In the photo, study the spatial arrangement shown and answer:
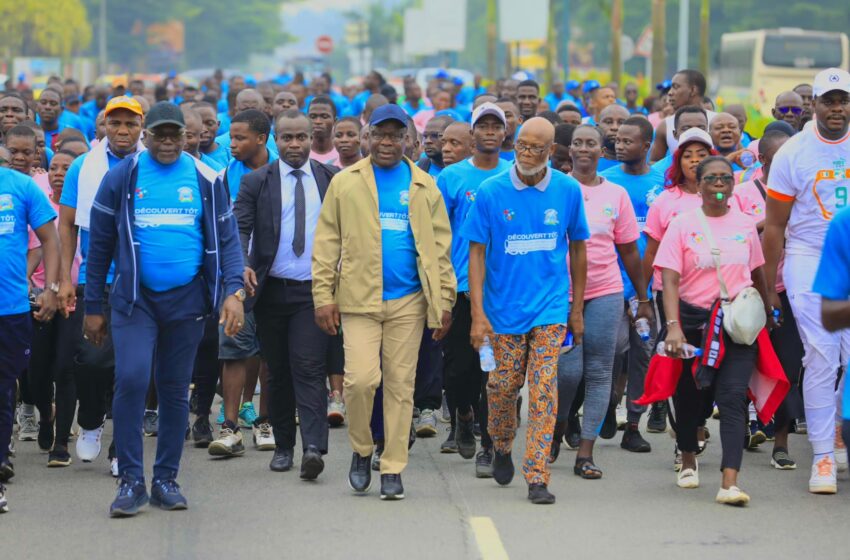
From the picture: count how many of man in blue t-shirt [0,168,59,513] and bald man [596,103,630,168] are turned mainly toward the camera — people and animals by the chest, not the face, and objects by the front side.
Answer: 2

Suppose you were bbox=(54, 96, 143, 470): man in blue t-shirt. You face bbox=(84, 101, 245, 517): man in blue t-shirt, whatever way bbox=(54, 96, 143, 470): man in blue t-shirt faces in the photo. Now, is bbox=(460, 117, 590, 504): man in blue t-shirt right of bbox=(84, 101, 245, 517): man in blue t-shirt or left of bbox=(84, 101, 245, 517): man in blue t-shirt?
left

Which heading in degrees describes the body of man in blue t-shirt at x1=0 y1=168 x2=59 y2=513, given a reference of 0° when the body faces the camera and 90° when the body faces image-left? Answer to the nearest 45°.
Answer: approximately 0°

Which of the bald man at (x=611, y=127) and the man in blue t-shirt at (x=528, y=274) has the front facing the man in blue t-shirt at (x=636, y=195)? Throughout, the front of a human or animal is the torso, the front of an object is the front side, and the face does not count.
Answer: the bald man

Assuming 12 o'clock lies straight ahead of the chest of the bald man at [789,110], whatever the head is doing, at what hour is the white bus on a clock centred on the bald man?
The white bus is roughly at 6 o'clock from the bald man.

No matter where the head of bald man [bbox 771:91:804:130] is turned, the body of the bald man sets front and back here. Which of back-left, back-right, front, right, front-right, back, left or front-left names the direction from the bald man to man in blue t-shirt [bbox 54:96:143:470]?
front-right

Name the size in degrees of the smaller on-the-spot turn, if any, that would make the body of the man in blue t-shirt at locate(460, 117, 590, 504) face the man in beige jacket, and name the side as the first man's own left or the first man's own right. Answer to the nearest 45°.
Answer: approximately 90° to the first man's own right

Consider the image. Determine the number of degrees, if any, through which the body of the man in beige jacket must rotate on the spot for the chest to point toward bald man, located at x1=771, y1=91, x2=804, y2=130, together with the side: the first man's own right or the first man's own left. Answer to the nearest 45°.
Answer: approximately 135° to the first man's own left

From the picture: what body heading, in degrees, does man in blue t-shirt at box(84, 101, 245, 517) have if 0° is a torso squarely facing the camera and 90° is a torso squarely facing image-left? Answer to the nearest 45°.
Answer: approximately 0°

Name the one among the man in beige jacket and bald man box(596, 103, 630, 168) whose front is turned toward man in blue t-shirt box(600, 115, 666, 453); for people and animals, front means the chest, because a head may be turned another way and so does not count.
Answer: the bald man
